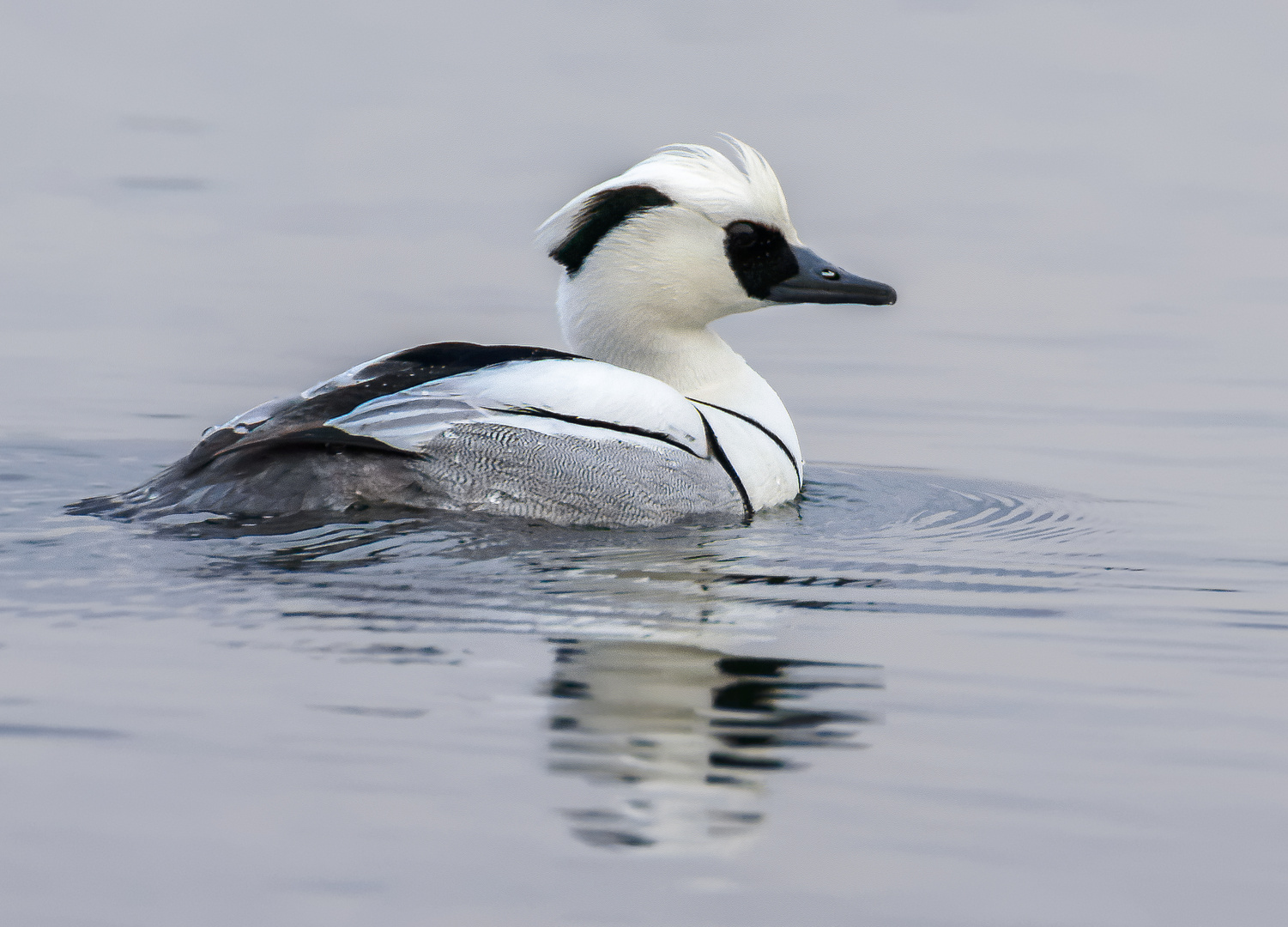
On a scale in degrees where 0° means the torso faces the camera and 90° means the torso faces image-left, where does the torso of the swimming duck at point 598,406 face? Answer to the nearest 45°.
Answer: approximately 270°
